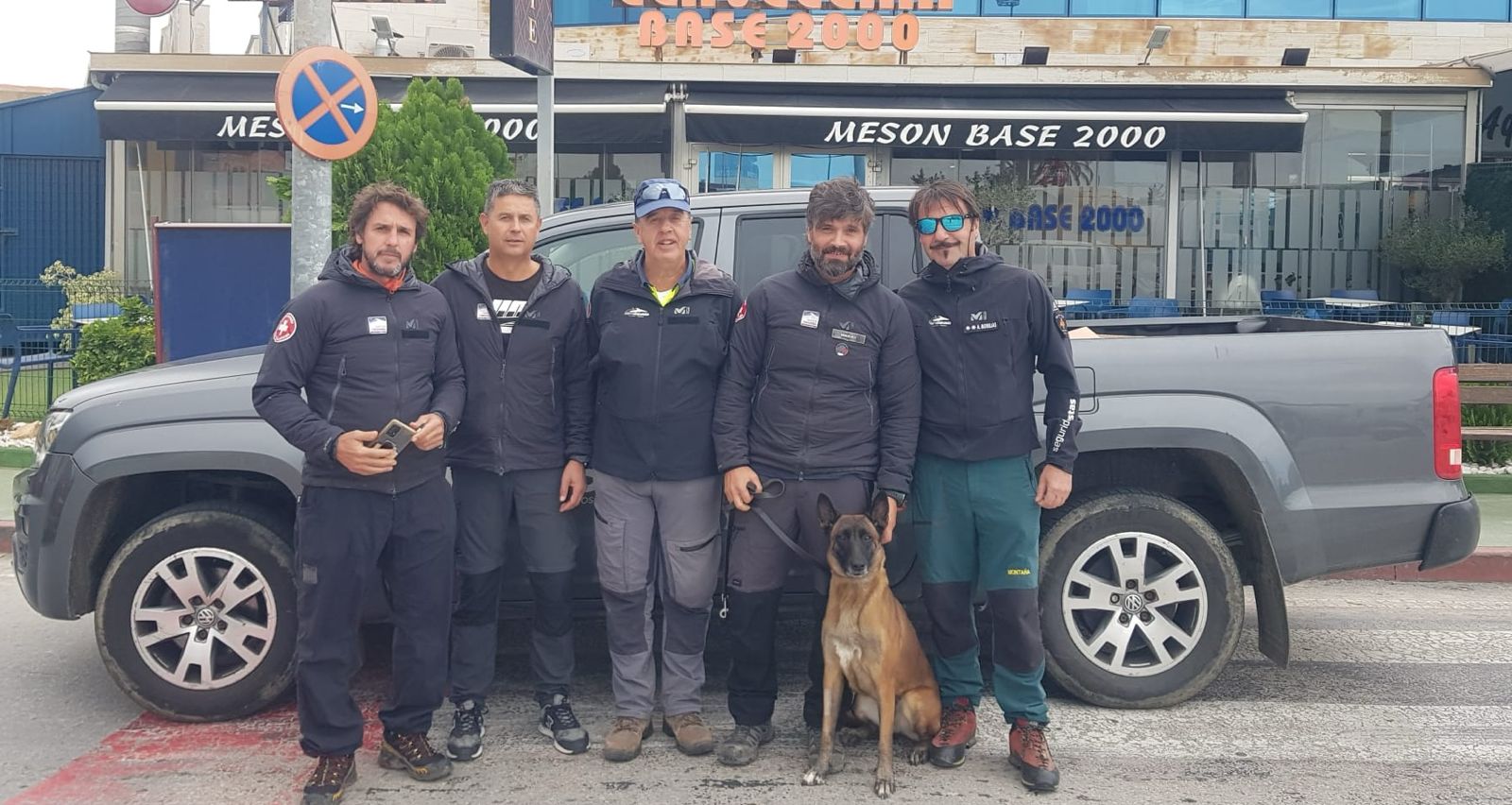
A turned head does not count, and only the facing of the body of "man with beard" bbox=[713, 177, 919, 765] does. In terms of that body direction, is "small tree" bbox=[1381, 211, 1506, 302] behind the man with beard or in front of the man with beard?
behind

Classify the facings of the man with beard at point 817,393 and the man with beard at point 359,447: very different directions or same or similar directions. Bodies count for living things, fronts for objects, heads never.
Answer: same or similar directions

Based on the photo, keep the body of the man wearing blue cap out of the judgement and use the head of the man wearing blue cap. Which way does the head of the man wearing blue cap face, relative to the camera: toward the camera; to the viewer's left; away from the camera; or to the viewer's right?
toward the camera

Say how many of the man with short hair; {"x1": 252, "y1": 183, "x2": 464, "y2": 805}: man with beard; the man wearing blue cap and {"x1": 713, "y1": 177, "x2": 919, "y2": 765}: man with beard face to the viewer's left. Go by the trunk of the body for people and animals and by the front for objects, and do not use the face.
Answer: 0

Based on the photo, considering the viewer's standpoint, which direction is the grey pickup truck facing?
facing to the left of the viewer

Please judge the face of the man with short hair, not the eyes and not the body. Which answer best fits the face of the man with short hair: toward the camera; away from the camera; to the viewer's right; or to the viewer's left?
toward the camera

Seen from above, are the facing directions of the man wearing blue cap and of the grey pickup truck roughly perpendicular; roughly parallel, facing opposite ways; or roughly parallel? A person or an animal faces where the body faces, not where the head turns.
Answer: roughly perpendicular

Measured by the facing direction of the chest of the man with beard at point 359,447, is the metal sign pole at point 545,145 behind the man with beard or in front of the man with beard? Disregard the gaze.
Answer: behind

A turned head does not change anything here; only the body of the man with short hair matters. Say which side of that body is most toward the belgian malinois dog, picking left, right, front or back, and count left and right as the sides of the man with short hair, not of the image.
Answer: left

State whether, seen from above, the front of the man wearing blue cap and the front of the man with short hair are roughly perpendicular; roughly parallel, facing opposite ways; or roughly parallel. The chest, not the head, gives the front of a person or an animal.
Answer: roughly parallel

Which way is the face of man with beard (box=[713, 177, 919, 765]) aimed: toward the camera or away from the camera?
toward the camera

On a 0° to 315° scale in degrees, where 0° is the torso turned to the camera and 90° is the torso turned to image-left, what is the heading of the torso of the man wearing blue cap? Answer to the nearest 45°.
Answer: approximately 0°

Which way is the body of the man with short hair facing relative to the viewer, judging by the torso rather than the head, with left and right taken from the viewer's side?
facing the viewer

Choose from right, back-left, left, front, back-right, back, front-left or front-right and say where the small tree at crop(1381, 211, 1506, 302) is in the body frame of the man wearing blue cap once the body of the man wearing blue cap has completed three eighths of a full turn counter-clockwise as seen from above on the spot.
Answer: front

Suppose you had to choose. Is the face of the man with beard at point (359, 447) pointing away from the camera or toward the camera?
toward the camera
